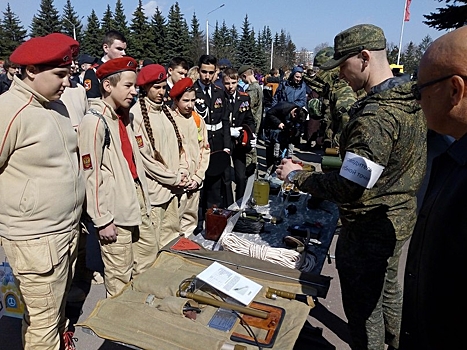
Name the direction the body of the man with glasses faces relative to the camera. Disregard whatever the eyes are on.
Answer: to the viewer's left

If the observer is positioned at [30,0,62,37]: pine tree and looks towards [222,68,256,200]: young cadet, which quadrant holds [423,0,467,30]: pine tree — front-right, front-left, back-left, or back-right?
front-left

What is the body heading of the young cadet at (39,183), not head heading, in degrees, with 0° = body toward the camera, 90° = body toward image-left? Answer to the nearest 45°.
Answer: approximately 315°

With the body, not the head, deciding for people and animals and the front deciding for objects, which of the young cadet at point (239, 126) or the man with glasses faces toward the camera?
the young cadet

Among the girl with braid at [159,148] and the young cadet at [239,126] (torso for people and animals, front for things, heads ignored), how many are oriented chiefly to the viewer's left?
0

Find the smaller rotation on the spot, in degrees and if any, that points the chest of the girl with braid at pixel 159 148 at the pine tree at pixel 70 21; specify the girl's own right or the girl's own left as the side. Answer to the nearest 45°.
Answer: approximately 135° to the girl's own left

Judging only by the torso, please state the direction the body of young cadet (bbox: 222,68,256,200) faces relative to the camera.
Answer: toward the camera

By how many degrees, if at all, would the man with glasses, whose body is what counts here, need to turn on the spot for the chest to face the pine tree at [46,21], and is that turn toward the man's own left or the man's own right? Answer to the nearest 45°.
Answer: approximately 45° to the man's own right

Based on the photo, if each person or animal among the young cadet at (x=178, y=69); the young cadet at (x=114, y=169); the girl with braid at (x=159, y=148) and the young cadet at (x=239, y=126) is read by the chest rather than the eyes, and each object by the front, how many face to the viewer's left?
0

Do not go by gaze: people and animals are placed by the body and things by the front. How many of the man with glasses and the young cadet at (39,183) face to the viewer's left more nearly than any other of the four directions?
1

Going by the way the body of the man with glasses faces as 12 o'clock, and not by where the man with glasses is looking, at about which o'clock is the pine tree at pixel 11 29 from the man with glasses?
The pine tree is roughly at 1 o'clock from the man with glasses.

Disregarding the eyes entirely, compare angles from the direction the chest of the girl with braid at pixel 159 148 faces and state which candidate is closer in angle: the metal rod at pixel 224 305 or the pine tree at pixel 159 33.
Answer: the metal rod

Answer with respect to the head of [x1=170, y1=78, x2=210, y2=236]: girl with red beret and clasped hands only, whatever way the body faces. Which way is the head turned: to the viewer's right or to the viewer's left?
to the viewer's right

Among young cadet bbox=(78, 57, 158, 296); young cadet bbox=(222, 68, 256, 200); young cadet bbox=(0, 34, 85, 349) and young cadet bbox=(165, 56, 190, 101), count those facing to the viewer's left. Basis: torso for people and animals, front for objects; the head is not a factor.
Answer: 0

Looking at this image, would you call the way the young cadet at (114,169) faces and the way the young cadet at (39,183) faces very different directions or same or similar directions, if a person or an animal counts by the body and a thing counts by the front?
same or similar directions

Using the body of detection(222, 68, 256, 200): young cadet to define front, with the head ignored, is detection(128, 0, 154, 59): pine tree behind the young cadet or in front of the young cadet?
behind

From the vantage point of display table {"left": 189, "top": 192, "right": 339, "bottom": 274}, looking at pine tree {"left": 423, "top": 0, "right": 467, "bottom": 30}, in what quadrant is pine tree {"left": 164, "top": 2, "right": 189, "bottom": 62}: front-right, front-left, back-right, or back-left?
front-left

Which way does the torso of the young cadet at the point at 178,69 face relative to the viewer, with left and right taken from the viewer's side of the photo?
facing the viewer and to the right of the viewer
